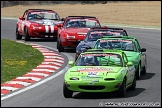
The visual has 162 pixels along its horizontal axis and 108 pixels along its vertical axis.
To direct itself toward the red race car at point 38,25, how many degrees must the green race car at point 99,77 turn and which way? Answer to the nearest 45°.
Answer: approximately 180°

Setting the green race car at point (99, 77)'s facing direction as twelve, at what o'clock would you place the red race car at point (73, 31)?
The red race car is roughly at 6 o'clock from the green race car.

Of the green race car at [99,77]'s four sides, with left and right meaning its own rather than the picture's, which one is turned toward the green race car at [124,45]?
back

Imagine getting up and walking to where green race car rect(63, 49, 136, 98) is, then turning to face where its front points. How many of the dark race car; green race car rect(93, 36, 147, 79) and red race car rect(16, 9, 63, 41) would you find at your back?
3

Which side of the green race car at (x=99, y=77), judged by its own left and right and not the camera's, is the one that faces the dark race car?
back

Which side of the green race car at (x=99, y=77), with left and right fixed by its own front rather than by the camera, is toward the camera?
front

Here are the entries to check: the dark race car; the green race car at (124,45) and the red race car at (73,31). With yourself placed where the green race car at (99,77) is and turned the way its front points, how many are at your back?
3
